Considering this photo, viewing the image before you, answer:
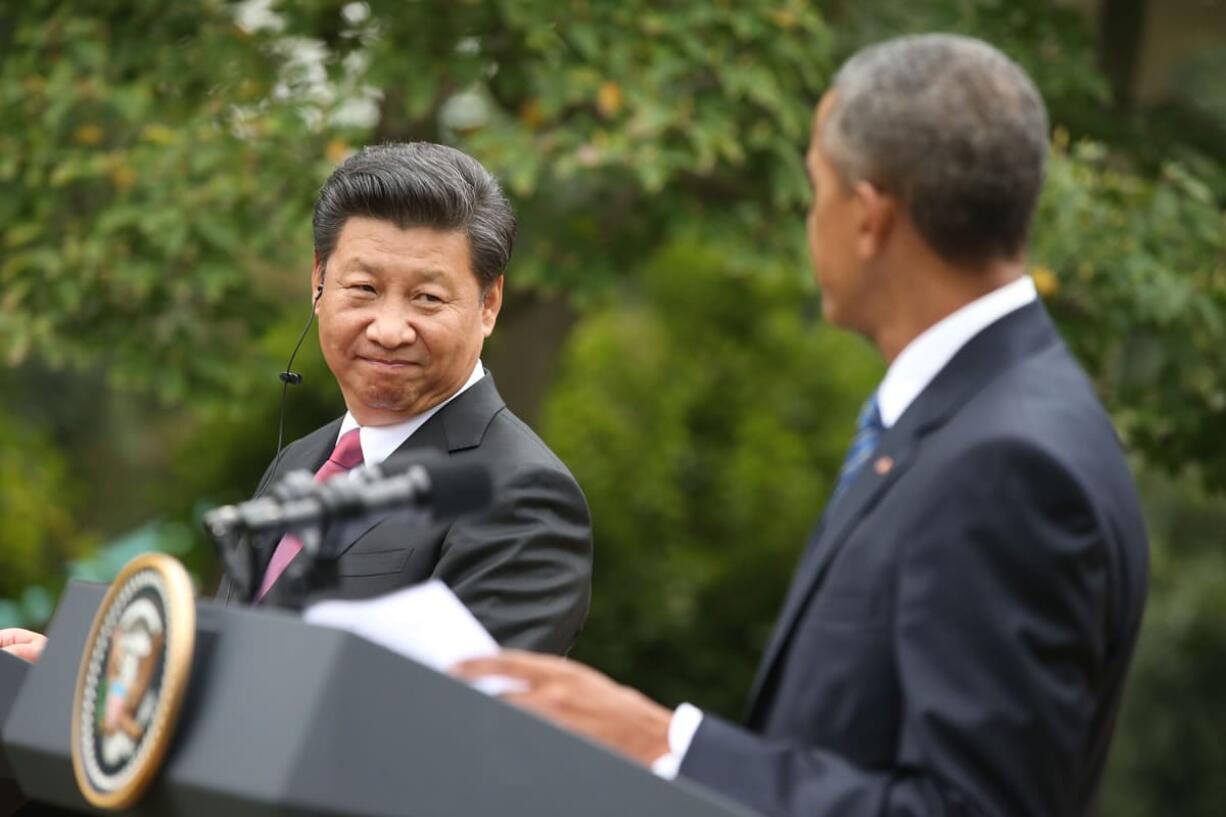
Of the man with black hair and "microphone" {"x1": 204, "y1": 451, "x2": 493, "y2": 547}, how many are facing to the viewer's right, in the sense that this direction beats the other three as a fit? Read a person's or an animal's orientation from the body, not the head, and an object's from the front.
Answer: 1

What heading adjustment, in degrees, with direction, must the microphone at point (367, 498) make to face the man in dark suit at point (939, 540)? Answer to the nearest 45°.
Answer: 0° — it already faces them

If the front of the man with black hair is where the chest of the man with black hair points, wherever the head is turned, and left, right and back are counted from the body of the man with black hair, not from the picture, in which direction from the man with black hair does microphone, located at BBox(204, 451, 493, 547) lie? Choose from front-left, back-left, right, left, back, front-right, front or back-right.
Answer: front-left

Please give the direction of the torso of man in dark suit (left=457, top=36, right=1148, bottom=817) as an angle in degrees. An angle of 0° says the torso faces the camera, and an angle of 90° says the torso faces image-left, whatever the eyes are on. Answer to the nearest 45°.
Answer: approximately 90°

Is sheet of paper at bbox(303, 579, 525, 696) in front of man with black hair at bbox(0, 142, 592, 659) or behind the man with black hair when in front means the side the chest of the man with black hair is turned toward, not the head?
in front

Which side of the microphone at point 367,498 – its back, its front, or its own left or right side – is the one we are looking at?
right

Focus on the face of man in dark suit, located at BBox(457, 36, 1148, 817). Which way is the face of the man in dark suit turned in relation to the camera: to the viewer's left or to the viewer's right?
to the viewer's left

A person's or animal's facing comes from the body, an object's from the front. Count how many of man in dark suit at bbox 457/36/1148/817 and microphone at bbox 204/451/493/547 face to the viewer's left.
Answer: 1

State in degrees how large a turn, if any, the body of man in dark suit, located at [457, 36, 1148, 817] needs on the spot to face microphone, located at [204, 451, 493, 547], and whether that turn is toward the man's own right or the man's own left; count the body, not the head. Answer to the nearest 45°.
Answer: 0° — they already face it

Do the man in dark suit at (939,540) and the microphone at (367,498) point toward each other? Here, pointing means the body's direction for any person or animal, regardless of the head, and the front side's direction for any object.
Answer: yes

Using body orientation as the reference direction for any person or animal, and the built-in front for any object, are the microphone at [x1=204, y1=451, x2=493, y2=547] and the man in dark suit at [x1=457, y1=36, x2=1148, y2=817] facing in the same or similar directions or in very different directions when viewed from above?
very different directions
